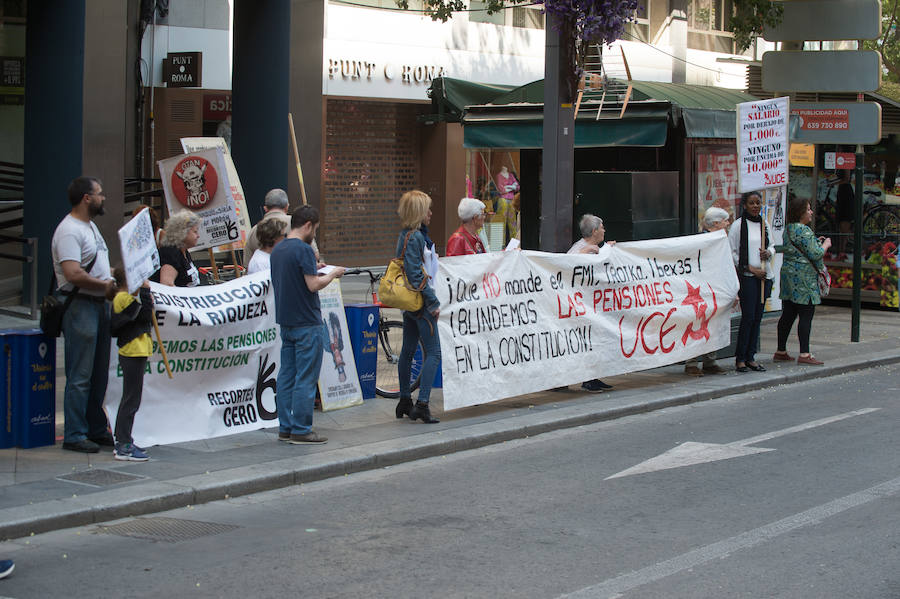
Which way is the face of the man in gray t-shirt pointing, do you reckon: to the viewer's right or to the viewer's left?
to the viewer's right

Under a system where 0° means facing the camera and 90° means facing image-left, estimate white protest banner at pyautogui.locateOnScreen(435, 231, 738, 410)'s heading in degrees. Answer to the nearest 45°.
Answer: approximately 315°

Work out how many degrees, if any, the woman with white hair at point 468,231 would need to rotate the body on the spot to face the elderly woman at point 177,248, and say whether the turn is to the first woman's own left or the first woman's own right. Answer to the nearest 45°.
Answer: approximately 135° to the first woman's own right

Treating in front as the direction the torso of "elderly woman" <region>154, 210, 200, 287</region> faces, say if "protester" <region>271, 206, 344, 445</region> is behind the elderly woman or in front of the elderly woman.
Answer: in front

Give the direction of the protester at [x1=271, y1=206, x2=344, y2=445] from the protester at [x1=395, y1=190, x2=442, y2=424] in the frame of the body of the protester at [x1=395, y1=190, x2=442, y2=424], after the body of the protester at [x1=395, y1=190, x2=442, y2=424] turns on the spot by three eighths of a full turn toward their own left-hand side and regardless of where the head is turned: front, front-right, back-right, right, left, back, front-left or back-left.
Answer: left

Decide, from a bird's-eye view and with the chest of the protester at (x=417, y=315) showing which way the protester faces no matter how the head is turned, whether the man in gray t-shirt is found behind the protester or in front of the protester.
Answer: behind

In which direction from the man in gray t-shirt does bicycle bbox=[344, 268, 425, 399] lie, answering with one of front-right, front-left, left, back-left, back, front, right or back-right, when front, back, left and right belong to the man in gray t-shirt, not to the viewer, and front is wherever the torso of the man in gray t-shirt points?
front-left

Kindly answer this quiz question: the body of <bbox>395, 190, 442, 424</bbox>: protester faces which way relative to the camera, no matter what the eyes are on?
to the viewer's right
